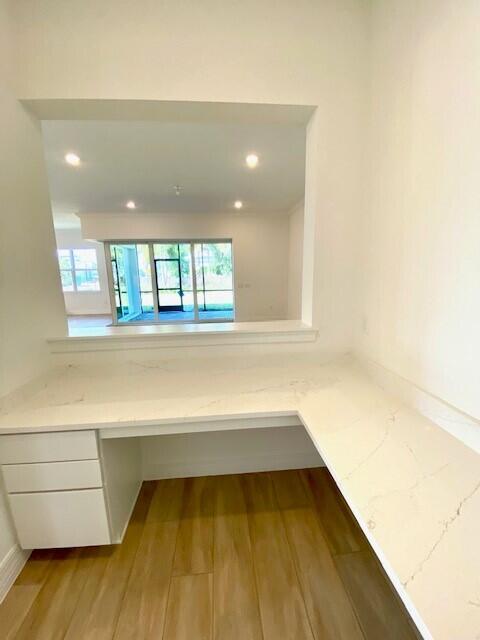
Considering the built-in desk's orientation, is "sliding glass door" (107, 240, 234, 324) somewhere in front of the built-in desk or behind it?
behind

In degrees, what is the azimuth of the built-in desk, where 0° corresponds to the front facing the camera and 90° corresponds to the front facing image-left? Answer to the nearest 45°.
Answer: approximately 0°

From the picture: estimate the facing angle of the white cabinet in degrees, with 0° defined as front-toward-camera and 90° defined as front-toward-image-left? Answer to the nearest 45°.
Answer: approximately 0°

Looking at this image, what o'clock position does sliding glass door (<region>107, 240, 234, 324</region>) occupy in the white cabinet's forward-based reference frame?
The sliding glass door is roughly at 7 o'clock from the white cabinet.
